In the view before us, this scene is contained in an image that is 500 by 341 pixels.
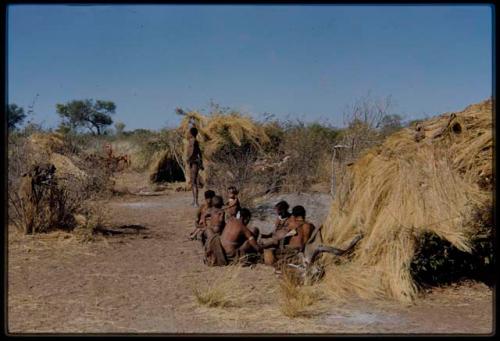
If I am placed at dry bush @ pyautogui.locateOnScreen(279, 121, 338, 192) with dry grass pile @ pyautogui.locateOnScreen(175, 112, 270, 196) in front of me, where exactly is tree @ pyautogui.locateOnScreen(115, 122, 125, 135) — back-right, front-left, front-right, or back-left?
front-right

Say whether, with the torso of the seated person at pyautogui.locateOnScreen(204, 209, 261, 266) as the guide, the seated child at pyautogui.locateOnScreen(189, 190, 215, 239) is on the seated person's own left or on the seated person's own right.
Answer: on the seated person's own left

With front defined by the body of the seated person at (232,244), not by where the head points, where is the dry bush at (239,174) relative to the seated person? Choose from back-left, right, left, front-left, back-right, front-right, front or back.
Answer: front-left

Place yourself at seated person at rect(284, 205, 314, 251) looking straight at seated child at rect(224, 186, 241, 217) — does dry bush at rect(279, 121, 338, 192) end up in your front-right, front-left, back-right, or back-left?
front-right

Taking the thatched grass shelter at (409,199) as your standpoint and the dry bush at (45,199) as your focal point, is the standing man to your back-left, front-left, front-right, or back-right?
front-right

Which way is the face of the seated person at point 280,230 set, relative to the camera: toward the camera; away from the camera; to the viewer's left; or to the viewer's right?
to the viewer's left

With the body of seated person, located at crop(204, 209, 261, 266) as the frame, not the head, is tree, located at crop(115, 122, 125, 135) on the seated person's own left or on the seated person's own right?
on the seated person's own left

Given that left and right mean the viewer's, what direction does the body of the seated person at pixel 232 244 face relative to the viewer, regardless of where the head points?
facing away from the viewer and to the right of the viewer

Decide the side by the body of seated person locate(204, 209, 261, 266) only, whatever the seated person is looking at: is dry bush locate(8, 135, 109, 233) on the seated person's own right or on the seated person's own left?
on the seated person's own left

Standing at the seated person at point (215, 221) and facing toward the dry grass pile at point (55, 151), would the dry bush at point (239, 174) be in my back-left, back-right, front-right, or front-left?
front-right

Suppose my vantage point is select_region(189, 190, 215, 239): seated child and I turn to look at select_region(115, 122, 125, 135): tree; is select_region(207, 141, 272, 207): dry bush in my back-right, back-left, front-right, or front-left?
front-right

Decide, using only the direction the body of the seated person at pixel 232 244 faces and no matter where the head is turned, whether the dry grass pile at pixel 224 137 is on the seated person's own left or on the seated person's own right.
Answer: on the seated person's own left
